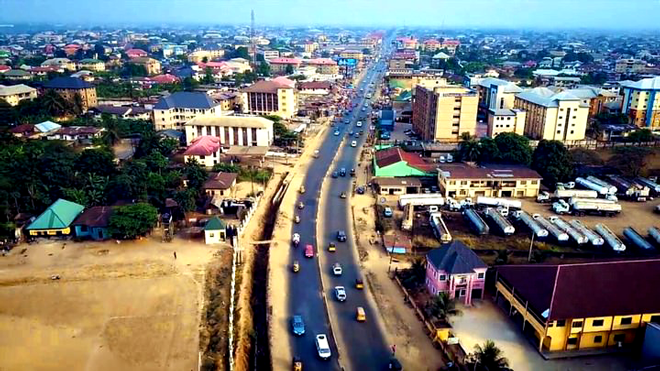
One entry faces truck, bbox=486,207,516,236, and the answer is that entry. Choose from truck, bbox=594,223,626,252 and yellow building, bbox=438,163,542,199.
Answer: the yellow building

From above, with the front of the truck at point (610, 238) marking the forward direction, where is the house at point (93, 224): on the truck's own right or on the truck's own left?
on the truck's own left

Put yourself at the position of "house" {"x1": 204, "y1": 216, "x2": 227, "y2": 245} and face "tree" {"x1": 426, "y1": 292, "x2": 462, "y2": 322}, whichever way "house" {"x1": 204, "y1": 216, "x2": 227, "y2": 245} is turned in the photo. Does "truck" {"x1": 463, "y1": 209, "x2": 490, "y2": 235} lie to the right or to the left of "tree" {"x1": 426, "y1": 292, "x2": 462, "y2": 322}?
left

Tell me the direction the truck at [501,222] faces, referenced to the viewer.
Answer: facing away from the viewer and to the left of the viewer

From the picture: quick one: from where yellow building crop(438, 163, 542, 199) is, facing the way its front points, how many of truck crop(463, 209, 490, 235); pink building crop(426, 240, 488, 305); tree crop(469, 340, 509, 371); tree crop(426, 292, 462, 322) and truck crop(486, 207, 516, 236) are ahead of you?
5

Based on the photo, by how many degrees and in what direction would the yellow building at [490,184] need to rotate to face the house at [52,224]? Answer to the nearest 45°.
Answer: approximately 45° to its right

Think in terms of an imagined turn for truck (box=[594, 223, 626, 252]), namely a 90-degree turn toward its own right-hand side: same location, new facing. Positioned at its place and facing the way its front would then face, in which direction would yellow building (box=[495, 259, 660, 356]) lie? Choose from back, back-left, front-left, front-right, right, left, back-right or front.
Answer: back-right

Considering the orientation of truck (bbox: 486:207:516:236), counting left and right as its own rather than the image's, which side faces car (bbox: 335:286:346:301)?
left

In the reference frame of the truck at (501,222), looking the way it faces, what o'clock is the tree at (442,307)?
The tree is roughly at 7 o'clock from the truck.

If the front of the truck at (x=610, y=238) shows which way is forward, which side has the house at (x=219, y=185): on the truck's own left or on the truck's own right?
on the truck's own left

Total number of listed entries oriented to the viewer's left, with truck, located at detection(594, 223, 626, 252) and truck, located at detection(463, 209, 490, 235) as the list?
0

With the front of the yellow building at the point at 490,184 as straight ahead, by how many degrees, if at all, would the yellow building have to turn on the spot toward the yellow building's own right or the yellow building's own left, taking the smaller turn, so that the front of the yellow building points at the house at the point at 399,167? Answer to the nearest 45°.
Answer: approximately 90° to the yellow building's own right

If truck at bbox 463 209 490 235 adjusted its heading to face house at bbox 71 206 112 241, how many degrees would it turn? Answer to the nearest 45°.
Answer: approximately 135° to its right

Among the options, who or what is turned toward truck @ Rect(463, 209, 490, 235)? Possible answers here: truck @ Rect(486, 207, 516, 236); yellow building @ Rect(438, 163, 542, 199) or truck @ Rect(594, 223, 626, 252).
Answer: the yellow building

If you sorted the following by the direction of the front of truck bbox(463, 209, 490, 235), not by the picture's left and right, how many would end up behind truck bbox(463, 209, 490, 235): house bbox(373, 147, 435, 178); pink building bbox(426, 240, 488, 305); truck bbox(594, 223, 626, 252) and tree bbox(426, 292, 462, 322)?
1
